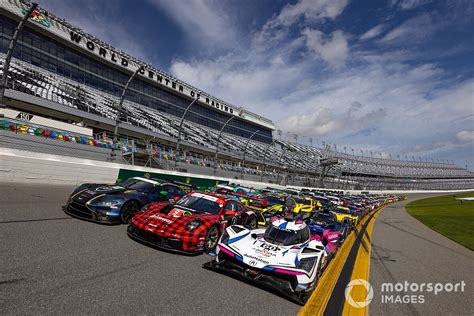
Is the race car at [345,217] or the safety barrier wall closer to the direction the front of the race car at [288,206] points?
the safety barrier wall

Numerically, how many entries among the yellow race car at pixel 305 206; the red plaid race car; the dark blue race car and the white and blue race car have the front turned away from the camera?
0

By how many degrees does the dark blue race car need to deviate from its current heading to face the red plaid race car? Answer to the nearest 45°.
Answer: approximately 90° to its left

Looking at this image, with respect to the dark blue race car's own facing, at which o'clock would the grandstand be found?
The grandstand is roughly at 4 o'clock from the dark blue race car.

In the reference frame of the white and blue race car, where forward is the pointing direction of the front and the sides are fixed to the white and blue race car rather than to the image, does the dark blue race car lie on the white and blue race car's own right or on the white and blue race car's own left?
on the white and blue race car's own right

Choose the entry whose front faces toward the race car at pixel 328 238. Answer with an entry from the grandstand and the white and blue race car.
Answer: the grandstand

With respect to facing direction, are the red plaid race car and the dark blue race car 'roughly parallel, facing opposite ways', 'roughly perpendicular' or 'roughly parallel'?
roughly parallel

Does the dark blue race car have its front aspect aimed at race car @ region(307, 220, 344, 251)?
no

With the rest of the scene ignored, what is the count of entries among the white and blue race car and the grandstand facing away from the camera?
0

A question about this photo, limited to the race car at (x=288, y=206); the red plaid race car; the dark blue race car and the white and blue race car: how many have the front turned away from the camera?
0

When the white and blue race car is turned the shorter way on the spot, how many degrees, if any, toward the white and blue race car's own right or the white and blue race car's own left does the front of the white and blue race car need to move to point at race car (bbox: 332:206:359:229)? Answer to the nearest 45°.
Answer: approximately 180°

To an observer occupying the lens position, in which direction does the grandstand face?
facing the viewer and to the right of the viewer

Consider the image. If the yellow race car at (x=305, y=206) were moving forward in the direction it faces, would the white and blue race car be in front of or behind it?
in front

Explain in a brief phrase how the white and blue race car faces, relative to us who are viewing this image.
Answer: facing the viewer and to the left of the viewer
